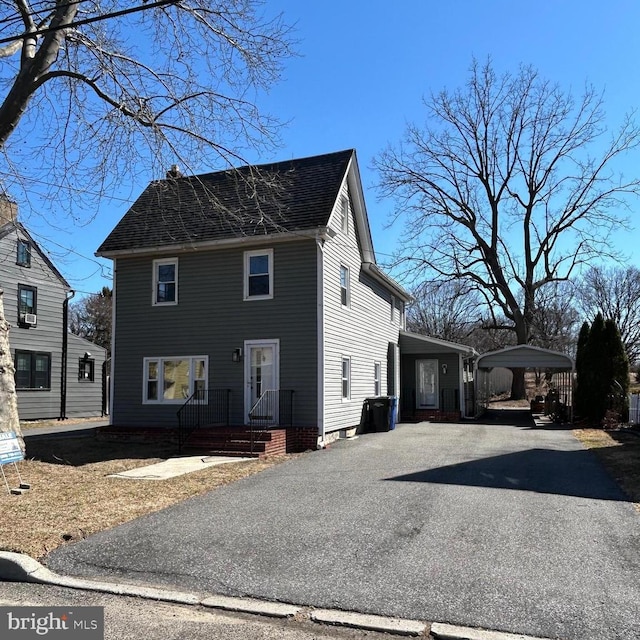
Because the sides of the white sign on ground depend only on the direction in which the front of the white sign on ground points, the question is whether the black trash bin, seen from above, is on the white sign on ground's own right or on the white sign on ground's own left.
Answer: on the white sign on ground's own left

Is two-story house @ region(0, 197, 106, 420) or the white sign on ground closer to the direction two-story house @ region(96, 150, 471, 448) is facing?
the white sign on ground

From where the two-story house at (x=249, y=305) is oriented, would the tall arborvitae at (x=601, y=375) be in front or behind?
behind

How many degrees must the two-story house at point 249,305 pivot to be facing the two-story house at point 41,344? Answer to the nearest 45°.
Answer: approximately 90° to its right

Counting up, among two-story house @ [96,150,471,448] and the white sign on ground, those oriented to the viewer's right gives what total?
0

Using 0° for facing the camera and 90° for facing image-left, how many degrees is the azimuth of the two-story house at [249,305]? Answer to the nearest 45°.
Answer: approximately 45°

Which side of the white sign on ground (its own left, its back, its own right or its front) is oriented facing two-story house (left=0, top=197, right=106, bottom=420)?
back

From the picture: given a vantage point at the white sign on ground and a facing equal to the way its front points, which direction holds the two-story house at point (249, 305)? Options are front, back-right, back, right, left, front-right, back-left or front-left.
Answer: back-left

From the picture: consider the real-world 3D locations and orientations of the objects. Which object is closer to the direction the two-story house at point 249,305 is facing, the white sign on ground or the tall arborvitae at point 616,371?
the white sign on ground

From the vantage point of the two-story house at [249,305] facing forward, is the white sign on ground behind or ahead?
ahead

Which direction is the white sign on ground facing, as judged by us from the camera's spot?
facing the viewer
